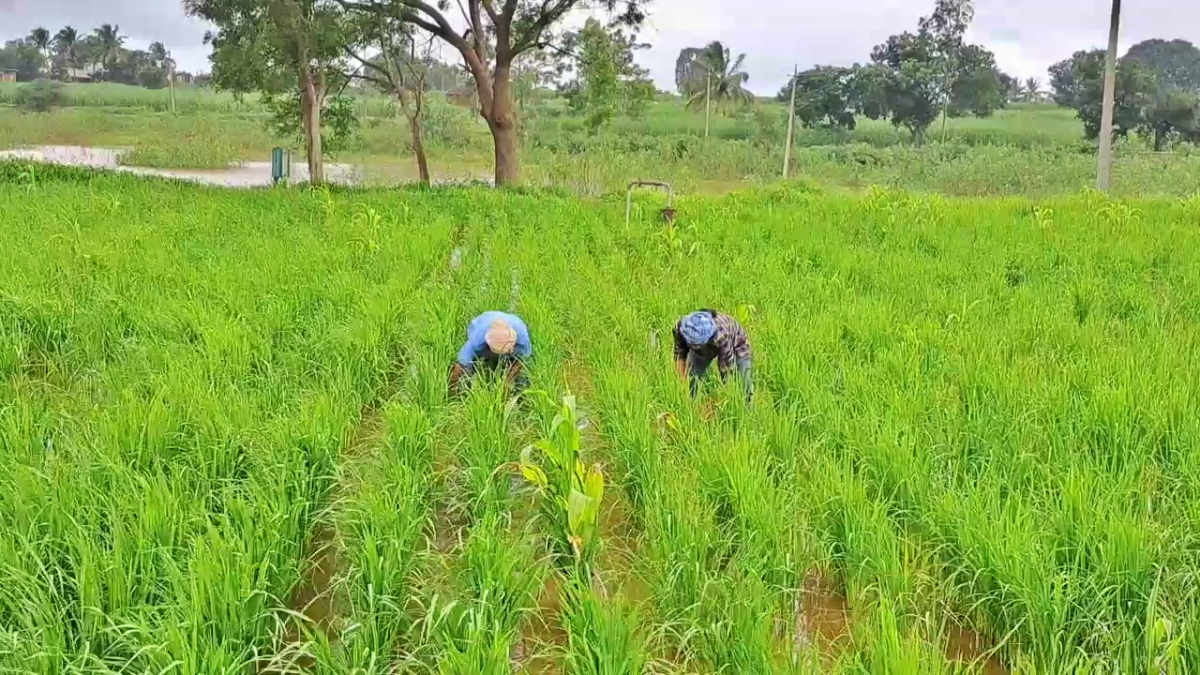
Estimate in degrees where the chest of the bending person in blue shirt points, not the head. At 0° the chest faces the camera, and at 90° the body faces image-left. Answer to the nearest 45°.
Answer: approximately 0°

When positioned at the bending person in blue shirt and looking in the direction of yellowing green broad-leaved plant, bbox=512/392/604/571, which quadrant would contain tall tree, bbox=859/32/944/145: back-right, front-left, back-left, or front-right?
back-left

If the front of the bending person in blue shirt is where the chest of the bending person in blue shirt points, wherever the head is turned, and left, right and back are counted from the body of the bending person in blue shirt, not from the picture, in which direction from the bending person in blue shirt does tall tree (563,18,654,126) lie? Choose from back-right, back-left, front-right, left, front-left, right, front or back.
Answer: back

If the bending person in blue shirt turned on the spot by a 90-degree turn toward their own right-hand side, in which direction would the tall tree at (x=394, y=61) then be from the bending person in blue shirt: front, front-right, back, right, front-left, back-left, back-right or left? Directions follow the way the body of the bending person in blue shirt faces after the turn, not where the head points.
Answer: right

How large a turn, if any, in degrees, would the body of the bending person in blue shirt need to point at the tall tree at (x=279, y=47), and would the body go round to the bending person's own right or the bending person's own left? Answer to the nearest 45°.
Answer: approximately 180°

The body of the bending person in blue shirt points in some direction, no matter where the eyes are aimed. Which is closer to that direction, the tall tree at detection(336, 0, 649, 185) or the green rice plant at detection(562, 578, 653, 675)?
the green rice plant

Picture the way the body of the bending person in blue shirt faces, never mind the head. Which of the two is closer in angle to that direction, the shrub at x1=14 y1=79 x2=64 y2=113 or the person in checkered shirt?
the person in checkered shirt

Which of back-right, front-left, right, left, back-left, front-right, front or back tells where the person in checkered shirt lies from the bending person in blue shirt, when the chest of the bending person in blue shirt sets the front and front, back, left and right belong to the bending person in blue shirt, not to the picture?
left

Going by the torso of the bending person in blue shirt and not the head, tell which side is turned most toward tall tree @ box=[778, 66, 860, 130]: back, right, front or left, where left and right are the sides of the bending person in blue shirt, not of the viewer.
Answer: back

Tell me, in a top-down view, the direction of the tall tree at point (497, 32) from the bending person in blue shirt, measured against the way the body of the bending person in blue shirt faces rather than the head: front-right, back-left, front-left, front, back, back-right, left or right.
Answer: back

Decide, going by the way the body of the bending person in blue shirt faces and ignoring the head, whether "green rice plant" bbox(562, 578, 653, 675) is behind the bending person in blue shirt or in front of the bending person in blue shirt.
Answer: in front

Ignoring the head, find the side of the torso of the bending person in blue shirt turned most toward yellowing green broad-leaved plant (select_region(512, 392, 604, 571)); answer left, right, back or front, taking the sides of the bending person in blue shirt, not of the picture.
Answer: front
